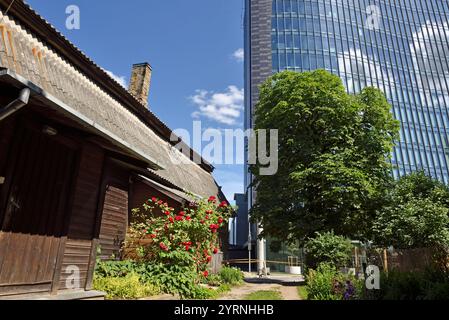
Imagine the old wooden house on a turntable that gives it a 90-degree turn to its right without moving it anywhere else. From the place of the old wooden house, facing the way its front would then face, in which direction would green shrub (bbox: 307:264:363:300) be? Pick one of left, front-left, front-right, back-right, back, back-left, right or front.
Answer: back-left

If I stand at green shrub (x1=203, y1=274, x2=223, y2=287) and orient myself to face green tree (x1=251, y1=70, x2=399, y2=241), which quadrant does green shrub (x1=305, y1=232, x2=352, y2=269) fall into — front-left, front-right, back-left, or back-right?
front-right

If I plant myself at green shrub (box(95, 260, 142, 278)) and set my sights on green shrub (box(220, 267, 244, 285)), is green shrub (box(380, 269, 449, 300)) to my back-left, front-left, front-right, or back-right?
front-right

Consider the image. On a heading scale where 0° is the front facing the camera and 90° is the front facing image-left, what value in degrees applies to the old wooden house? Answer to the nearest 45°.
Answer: approximately 315°

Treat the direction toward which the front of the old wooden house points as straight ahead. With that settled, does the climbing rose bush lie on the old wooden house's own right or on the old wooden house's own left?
on the old wooden house's own left

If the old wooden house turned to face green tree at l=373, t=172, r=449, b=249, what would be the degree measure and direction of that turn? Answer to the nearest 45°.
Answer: approximately 45° to its left

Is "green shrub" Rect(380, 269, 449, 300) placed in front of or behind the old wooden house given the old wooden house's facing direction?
in front

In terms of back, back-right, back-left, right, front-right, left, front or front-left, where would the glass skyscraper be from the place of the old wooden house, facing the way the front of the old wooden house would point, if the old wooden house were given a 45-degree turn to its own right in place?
back-left

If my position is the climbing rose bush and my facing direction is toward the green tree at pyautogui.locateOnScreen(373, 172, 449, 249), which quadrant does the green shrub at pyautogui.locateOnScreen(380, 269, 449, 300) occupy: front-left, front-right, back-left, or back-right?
front-right

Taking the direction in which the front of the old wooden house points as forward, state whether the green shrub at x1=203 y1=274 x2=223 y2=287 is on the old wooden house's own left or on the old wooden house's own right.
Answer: on the old wooden house's own left

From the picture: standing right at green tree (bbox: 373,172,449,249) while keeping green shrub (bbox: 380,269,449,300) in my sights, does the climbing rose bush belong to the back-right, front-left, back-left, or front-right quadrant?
front-right

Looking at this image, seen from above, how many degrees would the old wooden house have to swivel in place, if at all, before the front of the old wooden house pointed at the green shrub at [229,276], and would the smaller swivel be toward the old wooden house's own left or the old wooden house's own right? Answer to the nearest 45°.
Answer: approximately 90° to the old wooden house's own left

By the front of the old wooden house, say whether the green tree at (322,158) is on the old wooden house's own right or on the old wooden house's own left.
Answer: on the old wooden house's own left
